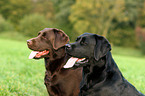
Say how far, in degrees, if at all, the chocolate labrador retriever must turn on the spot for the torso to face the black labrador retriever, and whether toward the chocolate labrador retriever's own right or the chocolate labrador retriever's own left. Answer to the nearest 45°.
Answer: approximately 135° to the chocolate labrador retriever's own left

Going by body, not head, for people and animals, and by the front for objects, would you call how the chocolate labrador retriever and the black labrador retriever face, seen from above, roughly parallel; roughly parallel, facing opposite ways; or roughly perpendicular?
roughly parallel

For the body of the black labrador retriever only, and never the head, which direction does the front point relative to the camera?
to the viewer's left

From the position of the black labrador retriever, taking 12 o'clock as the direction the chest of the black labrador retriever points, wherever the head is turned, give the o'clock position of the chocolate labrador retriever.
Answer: The chocolate labrador retriever is roughly at 1 o'clock from the black labrador retriever.

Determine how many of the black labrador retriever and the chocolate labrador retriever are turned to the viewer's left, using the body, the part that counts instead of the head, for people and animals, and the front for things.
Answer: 2

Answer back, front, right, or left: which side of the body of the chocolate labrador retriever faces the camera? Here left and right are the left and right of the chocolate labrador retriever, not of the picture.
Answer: left
